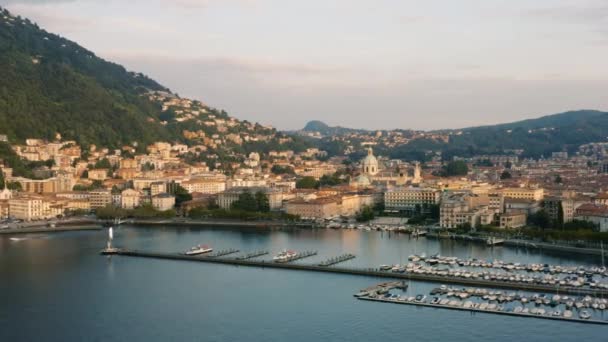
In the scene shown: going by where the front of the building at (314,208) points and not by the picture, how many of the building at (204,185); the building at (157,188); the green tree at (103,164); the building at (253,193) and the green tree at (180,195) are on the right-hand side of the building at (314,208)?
5

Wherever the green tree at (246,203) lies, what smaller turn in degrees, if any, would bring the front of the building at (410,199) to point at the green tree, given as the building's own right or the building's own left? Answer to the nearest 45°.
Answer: approximately 90° to the building's own right

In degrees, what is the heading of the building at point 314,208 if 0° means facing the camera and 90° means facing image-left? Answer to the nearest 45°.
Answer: approximately 45°

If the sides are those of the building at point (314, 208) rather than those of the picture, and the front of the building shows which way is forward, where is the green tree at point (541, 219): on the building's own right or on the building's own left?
on the building's own left

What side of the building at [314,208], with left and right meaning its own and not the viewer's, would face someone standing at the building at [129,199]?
right

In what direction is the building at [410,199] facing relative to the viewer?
toward the camera

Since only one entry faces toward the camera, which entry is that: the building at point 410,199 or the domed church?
the building

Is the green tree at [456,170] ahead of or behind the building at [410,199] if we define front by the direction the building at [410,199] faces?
behind

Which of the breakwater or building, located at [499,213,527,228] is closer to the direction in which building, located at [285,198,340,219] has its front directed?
the breakwater
